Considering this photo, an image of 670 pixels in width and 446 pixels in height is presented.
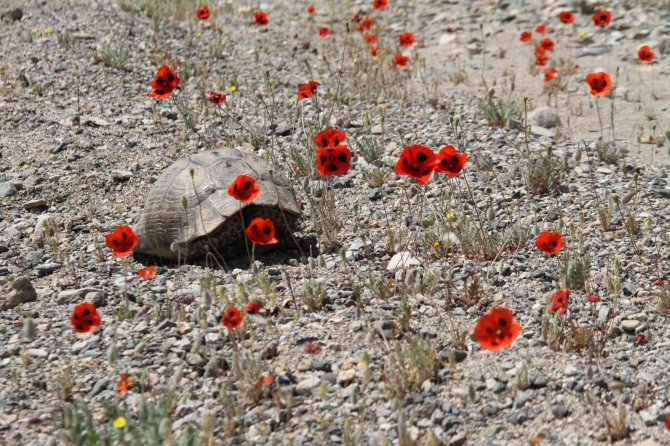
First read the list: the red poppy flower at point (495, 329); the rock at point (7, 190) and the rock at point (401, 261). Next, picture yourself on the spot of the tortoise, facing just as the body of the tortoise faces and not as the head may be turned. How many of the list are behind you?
1

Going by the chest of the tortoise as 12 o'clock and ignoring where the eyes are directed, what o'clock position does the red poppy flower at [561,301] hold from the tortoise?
The red poppy flower is roughly at 12 o'clock from the tortoise.

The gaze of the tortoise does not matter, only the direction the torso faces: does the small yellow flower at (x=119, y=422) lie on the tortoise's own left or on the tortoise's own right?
on the tortoise's own right

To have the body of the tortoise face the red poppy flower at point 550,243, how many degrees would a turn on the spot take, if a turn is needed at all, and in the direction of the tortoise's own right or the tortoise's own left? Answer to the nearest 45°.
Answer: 0° — it already faces it

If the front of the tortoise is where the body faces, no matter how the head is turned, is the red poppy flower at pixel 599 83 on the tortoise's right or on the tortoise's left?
on the tortoise's left

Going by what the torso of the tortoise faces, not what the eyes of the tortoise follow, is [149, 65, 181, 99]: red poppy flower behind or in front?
behind

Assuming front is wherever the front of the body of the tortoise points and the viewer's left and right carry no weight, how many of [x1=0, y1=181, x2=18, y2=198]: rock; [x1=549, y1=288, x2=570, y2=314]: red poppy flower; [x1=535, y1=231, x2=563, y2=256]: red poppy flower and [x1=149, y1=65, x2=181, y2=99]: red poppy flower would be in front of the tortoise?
2

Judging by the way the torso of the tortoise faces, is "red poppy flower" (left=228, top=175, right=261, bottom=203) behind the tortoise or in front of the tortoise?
in front

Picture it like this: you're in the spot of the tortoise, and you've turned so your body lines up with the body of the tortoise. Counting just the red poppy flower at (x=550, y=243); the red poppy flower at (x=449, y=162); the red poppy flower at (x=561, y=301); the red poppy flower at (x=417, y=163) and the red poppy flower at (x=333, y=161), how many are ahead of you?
5

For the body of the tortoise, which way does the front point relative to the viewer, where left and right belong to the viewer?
facing the viewer and to the right of the viewer

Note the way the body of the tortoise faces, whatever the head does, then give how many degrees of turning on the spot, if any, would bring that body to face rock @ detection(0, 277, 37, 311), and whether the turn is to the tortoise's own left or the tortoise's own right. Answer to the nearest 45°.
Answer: approximately 135° to the tortoise's own right

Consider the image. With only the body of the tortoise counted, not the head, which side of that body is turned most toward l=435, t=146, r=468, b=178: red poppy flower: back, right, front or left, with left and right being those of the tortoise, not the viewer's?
front

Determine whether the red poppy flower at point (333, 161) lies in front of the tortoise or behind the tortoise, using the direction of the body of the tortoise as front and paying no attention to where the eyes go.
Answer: in front
